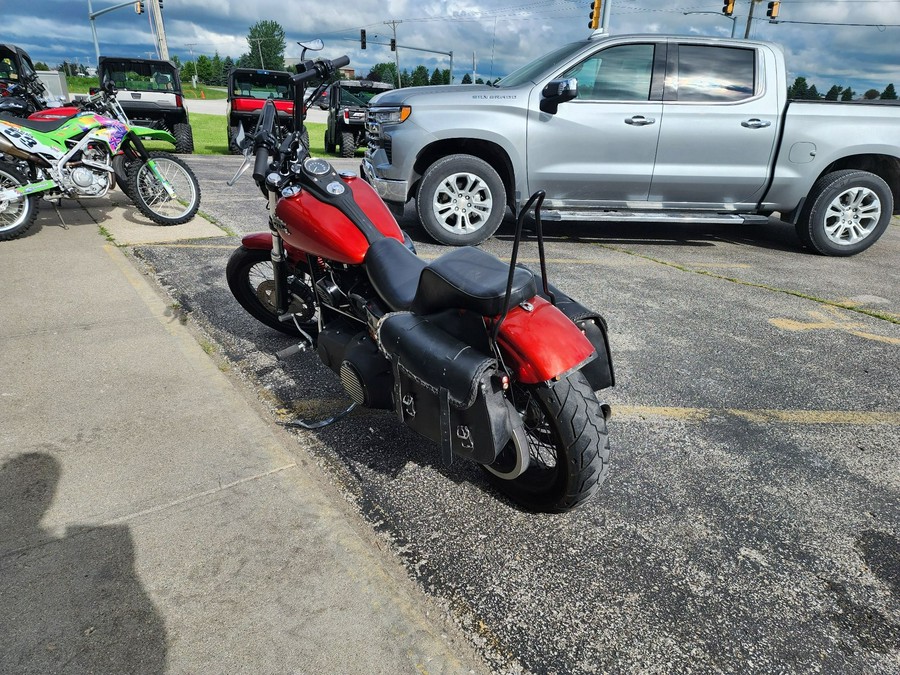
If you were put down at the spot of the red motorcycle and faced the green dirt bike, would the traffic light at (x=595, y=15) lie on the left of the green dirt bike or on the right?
right

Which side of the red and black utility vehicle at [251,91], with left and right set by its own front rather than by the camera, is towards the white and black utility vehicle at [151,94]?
left

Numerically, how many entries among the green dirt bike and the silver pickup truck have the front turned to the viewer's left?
1

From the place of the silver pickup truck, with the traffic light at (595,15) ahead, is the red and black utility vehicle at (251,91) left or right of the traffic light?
left

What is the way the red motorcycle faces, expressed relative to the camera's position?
facing away from the viewer and to the left of the viewer

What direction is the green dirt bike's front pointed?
to the viewer's right

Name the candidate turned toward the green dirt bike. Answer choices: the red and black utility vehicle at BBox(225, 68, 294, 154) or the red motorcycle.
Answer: the red motorcycle

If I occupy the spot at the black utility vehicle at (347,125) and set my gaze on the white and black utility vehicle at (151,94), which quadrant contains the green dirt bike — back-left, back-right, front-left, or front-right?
front-left

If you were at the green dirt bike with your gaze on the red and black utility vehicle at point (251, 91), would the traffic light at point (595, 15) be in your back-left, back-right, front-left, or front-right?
front-right

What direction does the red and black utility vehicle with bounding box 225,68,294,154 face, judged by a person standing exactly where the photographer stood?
facing away from the viewer

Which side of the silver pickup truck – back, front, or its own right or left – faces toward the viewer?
left

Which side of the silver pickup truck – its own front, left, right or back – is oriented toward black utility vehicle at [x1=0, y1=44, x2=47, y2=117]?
front

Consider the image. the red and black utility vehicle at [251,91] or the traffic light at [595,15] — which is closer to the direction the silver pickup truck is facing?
the red and black utility vehicle
